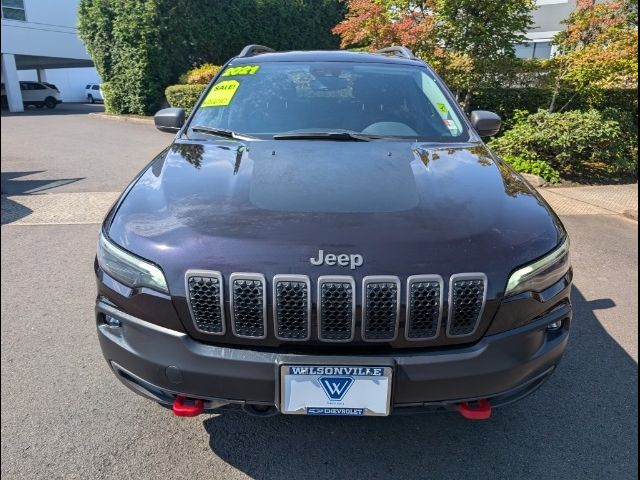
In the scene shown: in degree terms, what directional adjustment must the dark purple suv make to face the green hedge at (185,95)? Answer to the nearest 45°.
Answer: approximately 180°

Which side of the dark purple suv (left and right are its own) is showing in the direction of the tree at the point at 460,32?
back

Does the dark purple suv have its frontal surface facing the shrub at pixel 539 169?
no

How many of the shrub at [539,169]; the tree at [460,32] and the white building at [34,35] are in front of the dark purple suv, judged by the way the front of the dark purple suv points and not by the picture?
0

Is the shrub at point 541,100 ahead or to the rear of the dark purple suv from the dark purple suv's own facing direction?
to the rear

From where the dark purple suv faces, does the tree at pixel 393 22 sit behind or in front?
behind

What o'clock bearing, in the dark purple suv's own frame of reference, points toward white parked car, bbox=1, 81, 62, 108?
The white parked car is roughly at 5 o'clock from the dark purple suv.

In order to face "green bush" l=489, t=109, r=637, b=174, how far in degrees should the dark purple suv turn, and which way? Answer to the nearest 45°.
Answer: approximately 135° to its left

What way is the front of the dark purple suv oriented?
toward the camera

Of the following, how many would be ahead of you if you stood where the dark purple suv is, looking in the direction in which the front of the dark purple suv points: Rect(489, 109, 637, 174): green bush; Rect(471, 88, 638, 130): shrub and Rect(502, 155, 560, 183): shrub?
0

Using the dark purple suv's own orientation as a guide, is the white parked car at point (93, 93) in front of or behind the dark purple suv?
behind

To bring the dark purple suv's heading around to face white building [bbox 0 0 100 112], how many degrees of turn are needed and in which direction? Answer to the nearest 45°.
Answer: approximately 135° to its right

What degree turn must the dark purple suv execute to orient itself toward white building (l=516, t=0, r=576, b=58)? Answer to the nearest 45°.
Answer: approximately 180°

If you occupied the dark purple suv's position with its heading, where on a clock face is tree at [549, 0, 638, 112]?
The tree is roughly at 7 o'clock from the dark purple suv.
